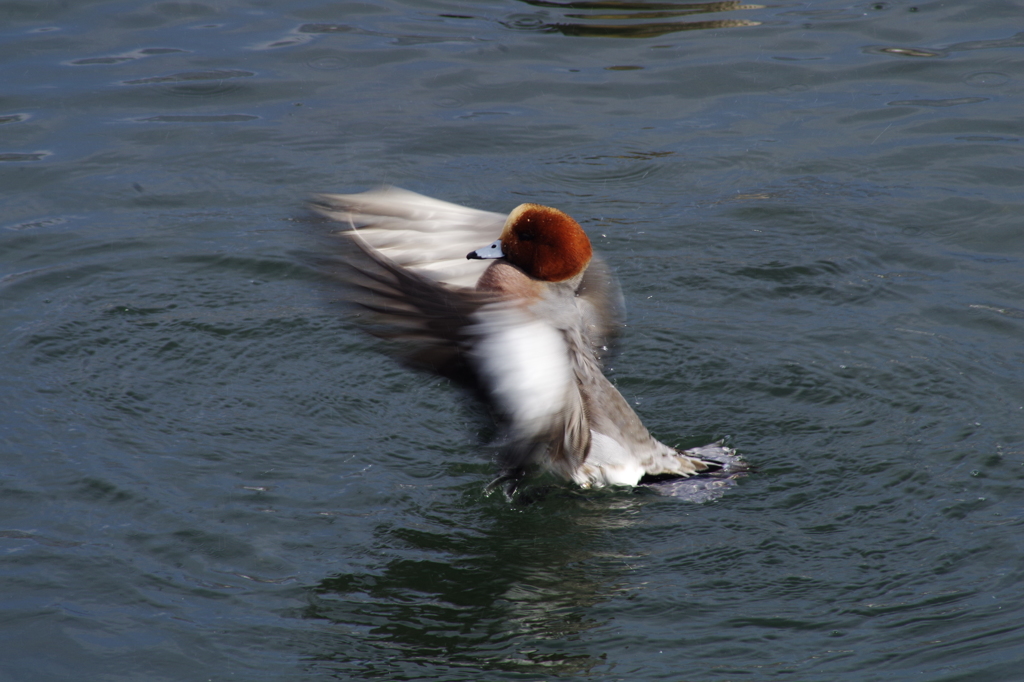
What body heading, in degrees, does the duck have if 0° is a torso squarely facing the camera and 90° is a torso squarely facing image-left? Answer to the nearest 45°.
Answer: approximately 90°
